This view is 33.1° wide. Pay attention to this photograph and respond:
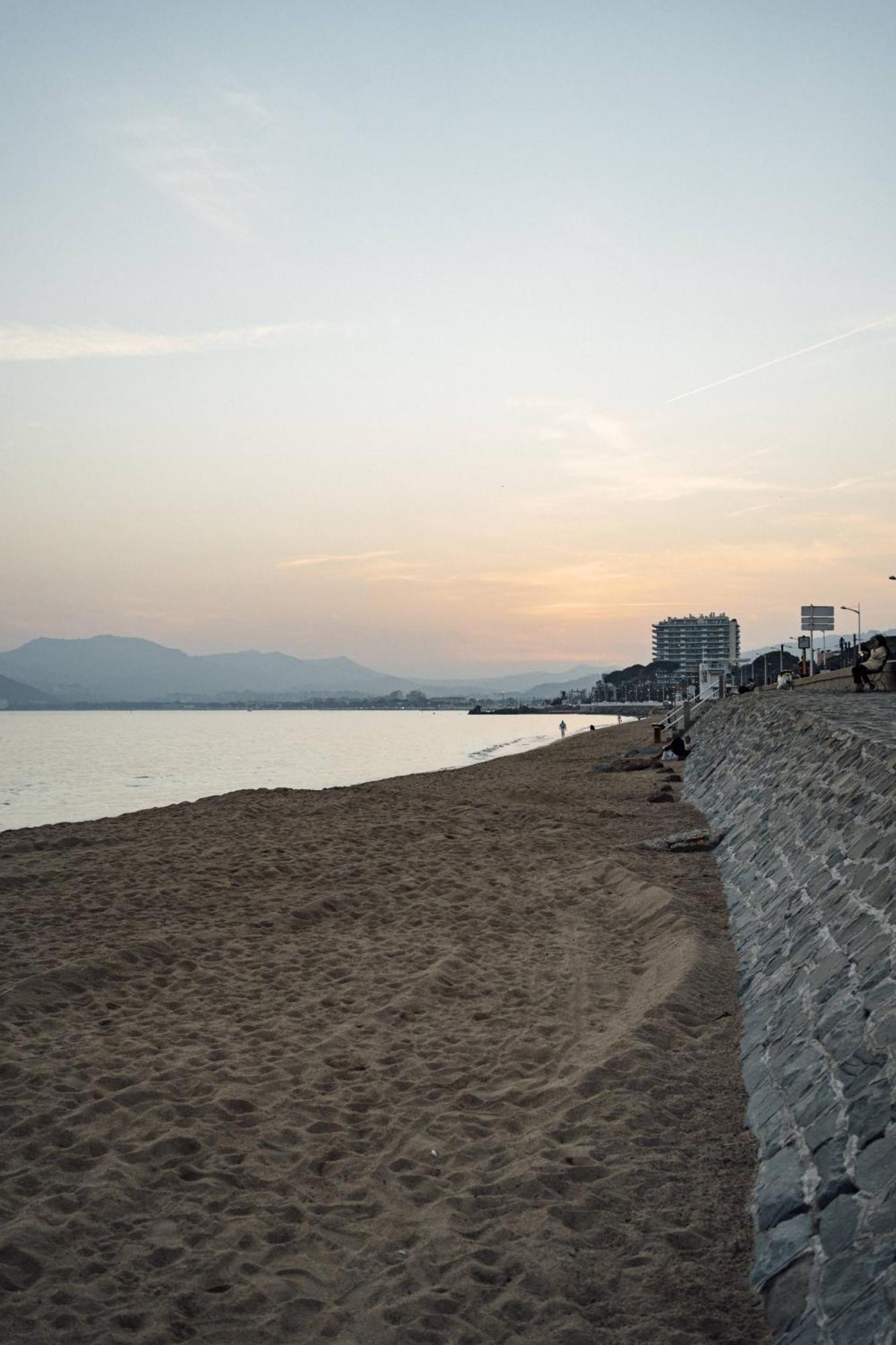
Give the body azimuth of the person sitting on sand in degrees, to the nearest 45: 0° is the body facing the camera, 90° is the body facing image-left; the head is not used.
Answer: approximately 90°

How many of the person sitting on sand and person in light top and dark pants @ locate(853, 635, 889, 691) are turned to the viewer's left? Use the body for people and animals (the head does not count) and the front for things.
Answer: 2

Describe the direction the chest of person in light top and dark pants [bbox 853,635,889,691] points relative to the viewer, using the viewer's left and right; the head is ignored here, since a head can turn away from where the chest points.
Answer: facing to the left of the viewer
